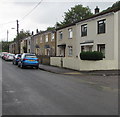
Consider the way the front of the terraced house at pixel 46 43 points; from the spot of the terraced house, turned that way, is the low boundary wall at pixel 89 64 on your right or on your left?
on your left

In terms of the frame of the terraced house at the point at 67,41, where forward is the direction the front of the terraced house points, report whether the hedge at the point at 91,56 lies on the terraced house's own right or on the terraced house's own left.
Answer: on the terraced house's own left

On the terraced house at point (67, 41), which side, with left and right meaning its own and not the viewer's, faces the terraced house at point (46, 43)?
right

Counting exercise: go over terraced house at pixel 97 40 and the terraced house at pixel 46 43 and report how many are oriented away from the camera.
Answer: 0

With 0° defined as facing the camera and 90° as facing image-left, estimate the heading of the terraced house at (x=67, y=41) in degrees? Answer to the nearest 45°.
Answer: approximately 45°

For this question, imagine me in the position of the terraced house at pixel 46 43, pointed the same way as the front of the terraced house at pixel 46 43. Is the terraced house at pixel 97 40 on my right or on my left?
on my left

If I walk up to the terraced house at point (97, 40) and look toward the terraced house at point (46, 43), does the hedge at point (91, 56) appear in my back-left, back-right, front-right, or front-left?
back-left

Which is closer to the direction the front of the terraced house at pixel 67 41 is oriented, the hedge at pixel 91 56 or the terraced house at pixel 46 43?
the hedge

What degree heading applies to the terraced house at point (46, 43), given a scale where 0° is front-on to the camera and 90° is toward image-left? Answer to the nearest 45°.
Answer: approximately 45°
